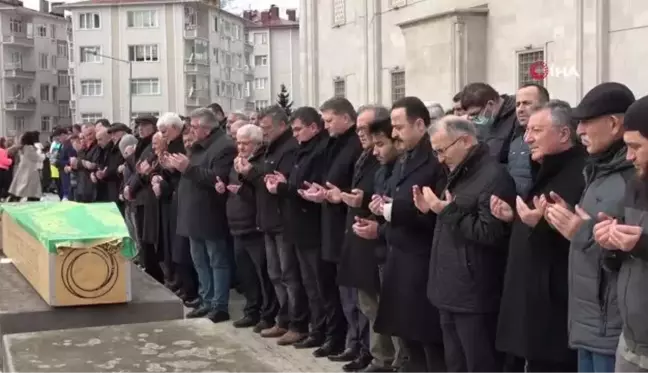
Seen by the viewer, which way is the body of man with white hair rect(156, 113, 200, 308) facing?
to the viewer's left

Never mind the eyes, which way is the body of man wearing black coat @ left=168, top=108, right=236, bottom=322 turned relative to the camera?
to the viewer's left

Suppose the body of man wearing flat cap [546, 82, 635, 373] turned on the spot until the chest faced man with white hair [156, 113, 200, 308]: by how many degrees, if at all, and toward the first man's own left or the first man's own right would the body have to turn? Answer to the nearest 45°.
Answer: approximately 45° to the first man's own right

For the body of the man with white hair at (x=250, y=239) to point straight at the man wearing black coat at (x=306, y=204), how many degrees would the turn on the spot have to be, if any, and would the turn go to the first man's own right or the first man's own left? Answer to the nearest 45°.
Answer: approximately 90° to the first man's own left

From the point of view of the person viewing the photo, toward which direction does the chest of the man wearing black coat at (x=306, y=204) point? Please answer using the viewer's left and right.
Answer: facing to the left of the viewer
